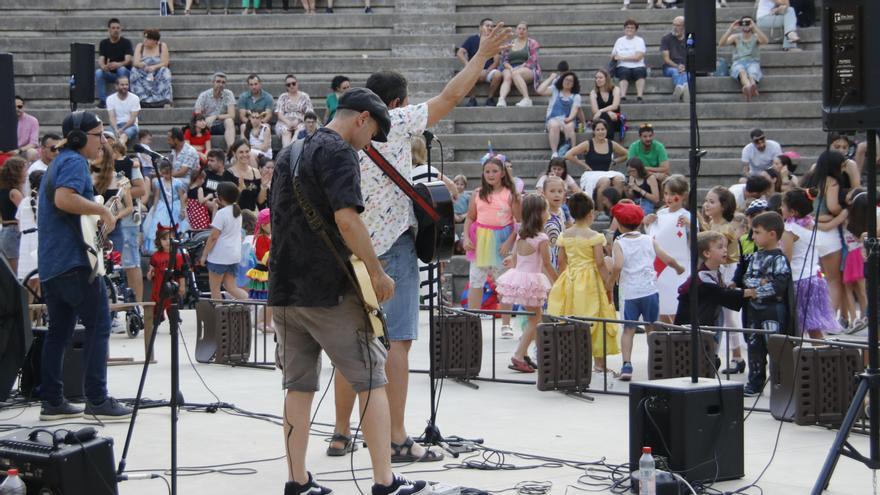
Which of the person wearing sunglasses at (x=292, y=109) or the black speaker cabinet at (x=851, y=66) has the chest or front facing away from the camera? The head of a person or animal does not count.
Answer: the black speaker cabinet

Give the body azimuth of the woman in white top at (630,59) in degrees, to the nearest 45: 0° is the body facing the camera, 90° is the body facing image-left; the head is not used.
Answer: approximately 0°

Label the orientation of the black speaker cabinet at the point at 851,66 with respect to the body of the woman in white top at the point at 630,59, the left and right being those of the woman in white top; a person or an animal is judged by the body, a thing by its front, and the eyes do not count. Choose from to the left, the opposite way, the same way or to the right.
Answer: the opposite way

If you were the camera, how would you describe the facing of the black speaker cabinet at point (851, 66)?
facing away from the viewer

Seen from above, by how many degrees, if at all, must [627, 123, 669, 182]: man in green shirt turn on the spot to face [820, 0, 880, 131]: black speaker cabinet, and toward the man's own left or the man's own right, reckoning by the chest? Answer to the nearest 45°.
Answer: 0° — they already face it

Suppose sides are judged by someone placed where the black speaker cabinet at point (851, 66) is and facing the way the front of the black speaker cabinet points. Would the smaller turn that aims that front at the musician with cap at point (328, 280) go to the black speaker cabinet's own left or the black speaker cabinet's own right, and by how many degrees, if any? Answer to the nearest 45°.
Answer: approximately 135° to the black speaker cabinet's own left

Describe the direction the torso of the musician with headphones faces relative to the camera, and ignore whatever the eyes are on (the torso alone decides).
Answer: to the viewer's right

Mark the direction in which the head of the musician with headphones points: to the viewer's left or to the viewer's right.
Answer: to the viewer's right

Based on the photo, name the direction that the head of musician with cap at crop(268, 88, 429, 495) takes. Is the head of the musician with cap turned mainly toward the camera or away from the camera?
away from the camera
